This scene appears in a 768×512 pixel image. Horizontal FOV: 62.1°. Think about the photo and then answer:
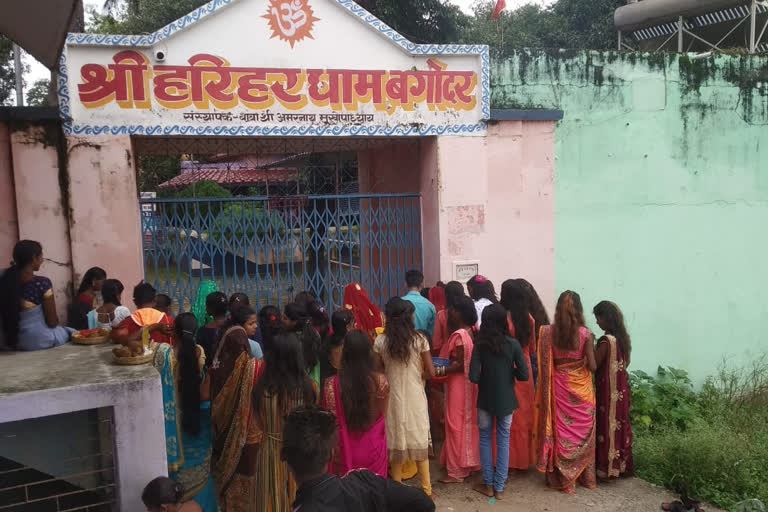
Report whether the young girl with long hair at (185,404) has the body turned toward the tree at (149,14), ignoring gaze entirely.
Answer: yes

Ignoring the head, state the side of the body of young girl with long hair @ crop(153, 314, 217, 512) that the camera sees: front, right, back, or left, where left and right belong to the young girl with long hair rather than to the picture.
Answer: back

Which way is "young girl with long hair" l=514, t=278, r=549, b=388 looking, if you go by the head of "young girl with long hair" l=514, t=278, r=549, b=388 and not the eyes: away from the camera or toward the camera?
away from the camera

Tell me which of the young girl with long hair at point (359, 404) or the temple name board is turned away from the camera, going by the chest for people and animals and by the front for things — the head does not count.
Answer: the young girl with long hair

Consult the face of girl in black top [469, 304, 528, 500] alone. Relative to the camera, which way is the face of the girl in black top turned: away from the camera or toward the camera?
away from the camera

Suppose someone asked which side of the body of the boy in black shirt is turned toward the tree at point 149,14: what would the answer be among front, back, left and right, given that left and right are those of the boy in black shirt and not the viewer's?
front

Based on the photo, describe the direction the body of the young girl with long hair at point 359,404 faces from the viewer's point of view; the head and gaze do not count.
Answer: away from the camera

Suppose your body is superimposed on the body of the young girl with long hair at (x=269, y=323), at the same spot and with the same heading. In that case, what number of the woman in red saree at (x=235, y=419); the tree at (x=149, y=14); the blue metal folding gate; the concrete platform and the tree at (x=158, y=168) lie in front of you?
3

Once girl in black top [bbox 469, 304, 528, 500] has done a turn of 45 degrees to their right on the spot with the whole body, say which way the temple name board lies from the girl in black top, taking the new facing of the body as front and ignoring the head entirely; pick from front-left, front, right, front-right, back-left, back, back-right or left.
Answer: left

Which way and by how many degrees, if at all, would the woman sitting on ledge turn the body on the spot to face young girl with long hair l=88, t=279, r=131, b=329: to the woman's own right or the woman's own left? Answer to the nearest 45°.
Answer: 0° — they already face them

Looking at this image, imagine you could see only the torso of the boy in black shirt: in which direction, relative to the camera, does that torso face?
away from the camera

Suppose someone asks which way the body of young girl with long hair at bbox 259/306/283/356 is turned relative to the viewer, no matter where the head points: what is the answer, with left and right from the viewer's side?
facing away from the viewer

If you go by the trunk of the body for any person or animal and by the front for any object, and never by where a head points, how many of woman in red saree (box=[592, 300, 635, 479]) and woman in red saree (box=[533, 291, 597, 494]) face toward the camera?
0

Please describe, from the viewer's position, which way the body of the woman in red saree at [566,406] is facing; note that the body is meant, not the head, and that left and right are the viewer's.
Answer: facing away from the viewer
